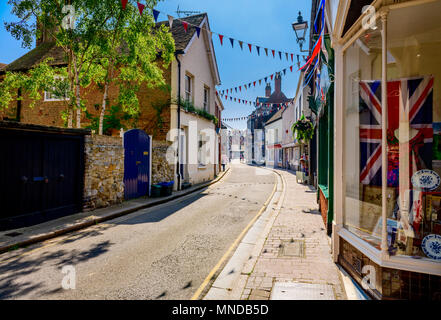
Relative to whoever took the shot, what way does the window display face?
facing the viewer and to the left of the viewer

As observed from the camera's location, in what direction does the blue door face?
facing the viewer and to the right of the viewer

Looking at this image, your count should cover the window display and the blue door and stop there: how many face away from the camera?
0

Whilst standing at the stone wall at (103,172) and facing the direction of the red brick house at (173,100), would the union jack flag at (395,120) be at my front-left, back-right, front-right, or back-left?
back-right

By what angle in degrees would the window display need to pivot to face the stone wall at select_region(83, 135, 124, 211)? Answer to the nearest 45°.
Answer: approximately 45° to its right

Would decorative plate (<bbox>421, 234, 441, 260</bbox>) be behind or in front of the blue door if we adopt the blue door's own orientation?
in front

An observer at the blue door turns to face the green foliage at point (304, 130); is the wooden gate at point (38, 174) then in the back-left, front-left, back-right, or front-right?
back-right

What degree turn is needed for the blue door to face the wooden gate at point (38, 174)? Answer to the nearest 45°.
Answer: approximately 90° to its right

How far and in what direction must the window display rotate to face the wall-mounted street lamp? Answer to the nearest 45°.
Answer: approximately 90° to its right

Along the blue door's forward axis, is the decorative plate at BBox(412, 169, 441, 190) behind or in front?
in front

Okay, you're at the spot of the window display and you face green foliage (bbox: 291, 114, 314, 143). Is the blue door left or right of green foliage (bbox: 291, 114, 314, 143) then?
left
